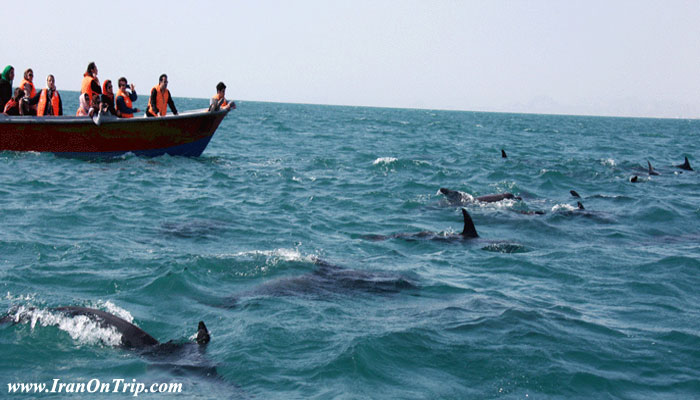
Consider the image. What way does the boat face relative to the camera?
to the viewer's right

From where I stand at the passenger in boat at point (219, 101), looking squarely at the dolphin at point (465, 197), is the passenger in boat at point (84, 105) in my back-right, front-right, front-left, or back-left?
back-right
